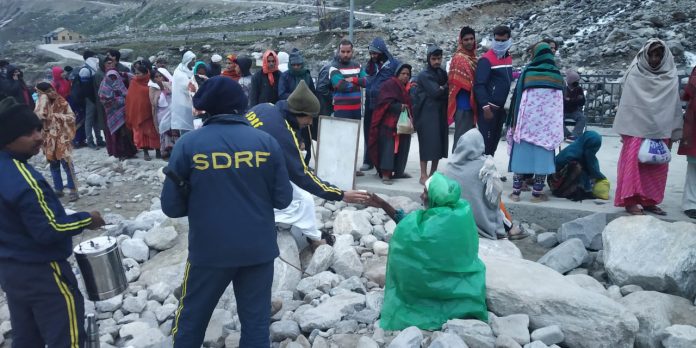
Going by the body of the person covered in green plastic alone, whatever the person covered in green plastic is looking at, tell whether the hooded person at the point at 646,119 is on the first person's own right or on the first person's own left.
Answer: on the first person's own right

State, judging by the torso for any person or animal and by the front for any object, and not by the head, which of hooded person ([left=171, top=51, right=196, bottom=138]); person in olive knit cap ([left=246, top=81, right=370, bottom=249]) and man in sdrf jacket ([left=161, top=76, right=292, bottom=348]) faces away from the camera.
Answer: the man in sdrf jacket

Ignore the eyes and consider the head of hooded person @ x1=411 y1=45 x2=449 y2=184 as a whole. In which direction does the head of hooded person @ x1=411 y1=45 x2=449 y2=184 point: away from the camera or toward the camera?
toward the camera

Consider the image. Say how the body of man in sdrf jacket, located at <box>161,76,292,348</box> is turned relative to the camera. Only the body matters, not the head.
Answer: away from the camera

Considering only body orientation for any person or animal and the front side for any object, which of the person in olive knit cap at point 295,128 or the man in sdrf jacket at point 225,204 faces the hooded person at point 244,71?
the man in sdrf jacket

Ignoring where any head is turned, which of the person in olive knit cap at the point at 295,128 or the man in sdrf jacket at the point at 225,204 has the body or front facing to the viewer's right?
the person in olive knit cap

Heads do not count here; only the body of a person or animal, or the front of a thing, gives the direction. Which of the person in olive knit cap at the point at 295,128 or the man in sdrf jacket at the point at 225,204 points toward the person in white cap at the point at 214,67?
the man in sdrf jacket

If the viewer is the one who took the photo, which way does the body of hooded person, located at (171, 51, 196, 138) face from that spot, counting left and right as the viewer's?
facing the viewer and to the right of the viewer

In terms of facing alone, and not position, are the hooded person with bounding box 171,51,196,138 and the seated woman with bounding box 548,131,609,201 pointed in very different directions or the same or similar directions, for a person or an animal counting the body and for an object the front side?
same or similar directions

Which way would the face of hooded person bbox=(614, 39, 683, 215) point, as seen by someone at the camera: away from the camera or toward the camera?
toward the camera

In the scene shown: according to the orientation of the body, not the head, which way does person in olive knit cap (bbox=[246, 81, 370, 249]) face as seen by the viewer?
to the viewer's right

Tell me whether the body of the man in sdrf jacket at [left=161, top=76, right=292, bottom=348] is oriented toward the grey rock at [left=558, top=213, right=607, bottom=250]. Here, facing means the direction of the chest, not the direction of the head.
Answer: no

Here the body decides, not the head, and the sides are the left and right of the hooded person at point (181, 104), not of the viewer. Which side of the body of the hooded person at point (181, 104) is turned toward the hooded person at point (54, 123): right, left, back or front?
back

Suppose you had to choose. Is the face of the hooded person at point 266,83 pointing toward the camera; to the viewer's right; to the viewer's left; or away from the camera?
toward the camera
